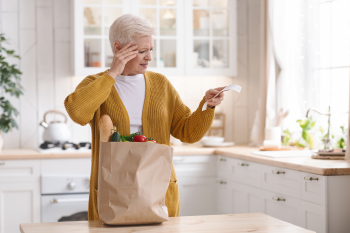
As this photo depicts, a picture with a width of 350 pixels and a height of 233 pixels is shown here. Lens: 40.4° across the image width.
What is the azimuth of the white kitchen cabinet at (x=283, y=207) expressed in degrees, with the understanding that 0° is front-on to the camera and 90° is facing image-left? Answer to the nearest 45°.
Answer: approximately 45°

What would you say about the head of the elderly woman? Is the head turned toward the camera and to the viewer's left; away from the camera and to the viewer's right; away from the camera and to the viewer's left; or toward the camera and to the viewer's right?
toward the camera and to the viewer's right

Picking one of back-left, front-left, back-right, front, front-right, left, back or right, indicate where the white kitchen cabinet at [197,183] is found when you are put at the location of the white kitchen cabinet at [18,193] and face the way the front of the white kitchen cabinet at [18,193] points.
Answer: left

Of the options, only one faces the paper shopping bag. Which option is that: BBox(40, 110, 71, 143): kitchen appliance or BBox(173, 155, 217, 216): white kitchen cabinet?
the white kitchen cabinet

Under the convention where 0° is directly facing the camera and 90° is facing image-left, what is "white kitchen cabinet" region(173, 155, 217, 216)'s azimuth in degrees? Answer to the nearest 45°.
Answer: approximately 0°

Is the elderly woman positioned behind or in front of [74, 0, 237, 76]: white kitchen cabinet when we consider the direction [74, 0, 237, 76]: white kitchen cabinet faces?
in front

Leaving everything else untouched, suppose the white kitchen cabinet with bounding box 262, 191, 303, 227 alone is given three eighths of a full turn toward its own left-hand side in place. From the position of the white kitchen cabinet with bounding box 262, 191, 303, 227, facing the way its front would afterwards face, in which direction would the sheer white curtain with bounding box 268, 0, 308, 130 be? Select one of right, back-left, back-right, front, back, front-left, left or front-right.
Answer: left

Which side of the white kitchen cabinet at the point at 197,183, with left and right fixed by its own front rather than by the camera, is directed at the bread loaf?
front
